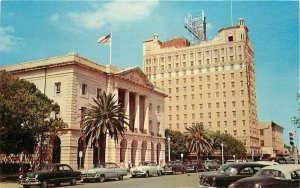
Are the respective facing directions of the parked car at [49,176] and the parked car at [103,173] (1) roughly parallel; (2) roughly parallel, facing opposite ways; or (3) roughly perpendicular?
roughly parallel

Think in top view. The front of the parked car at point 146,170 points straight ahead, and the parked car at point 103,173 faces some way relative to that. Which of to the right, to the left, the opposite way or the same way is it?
the same way

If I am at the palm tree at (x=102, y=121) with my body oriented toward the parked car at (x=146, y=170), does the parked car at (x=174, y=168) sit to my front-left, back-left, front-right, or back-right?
front-left

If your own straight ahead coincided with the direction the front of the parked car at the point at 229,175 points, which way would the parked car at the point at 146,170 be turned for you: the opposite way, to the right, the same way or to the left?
the same way

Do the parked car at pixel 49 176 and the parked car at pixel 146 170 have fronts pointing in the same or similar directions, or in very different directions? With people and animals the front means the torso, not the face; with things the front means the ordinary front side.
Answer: same or similar directions

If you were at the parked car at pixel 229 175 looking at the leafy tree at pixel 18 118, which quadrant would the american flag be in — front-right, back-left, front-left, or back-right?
front-right

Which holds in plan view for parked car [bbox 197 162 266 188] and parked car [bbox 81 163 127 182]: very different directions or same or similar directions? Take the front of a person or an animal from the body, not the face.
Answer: same or similar directions
